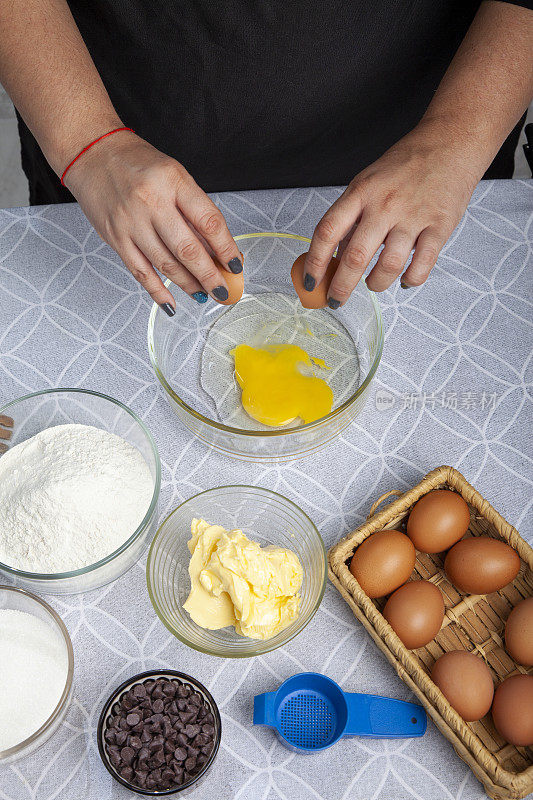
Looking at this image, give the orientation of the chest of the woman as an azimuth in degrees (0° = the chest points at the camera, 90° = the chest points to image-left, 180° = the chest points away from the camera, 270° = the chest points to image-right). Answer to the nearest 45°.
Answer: approximately 0°

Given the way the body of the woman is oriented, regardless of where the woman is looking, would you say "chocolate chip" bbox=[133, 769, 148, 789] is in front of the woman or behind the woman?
in front

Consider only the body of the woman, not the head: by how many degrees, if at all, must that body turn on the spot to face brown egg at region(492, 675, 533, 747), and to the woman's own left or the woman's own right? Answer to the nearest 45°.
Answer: approximately 45° to the woman's own left
